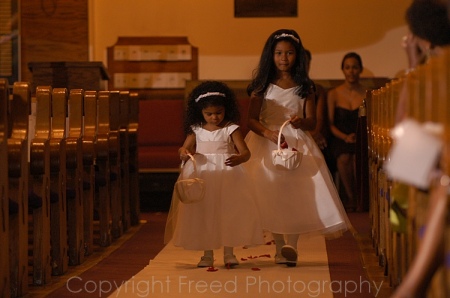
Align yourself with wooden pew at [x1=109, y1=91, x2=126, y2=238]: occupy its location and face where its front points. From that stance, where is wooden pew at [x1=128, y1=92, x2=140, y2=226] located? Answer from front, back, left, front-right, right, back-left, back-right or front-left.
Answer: back

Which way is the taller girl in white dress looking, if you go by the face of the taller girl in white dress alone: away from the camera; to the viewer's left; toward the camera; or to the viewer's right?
toward the camera

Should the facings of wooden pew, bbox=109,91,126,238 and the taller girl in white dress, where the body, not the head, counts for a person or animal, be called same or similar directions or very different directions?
same or similar directions

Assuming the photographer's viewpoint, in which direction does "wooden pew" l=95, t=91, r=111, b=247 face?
facing the viewer

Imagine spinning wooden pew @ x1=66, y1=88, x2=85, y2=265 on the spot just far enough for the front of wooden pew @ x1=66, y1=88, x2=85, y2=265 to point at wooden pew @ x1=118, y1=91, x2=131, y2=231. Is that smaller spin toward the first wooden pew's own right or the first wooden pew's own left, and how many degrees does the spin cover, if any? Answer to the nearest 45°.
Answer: approximately 180°

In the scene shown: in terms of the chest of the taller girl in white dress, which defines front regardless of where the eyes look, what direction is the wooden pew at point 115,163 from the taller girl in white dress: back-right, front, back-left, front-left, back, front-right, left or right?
back-right

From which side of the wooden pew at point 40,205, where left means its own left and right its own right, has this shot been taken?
front

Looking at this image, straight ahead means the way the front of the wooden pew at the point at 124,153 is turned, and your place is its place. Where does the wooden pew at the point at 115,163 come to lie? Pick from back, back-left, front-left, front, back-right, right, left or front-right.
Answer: front

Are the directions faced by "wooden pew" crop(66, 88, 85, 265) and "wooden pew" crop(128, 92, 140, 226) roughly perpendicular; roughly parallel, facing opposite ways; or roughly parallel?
roughly parallel

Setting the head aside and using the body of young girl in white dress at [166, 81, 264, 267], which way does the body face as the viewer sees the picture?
toward the camera

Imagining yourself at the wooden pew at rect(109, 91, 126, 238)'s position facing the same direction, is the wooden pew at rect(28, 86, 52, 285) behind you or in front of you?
in front

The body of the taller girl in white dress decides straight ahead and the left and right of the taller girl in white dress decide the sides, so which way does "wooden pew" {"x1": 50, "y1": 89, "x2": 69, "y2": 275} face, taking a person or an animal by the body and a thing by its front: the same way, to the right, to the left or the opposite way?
the same way

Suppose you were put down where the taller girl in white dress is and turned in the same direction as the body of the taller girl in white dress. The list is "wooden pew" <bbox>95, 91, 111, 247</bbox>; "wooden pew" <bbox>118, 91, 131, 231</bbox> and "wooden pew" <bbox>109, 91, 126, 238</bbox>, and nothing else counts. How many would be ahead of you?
0

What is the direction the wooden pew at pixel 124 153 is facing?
toward the camera

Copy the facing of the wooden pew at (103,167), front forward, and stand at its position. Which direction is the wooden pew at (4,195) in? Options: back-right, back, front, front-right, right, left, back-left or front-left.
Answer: front

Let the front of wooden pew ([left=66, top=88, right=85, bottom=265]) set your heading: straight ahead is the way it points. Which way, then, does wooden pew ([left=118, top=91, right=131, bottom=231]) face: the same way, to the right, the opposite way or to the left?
the same way

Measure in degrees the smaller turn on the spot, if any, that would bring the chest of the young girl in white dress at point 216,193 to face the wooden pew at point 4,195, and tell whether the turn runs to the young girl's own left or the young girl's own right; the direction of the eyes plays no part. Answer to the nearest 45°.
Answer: approximately 45° to the young girl's own right

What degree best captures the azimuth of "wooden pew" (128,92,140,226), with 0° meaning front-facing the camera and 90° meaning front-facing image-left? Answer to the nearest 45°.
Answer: approximately 0°

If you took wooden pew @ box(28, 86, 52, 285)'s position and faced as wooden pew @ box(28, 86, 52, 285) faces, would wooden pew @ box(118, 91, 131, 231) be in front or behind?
behind

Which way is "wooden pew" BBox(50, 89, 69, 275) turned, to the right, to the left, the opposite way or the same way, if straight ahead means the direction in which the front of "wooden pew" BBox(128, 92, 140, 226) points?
the same way
